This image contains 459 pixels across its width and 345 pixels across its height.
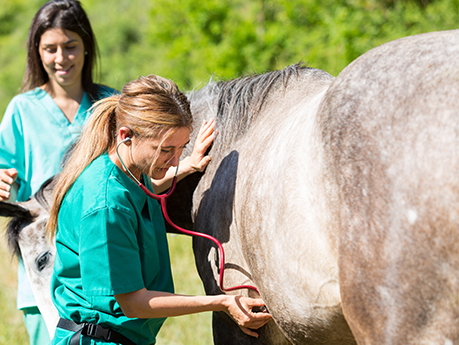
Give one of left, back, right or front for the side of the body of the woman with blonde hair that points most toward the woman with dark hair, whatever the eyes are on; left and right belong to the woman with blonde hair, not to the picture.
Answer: left

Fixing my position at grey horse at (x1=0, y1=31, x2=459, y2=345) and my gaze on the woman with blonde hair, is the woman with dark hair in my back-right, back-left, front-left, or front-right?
front-right

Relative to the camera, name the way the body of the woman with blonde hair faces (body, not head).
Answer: to the viewer's right

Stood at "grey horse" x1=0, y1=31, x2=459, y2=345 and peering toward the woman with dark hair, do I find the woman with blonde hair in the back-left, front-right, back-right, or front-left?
front-left

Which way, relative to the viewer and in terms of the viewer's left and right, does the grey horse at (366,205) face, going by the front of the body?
facing away from the viewer and to the left of the viewer

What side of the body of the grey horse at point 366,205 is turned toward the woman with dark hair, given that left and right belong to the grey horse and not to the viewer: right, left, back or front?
front

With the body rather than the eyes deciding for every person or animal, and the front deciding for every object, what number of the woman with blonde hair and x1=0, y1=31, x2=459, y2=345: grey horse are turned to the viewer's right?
1

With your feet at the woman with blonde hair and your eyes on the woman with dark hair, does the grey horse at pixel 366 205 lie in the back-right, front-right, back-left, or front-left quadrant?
back-right

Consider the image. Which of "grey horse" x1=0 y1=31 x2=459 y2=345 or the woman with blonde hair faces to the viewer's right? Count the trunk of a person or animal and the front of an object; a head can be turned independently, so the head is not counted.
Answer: the woman with blonde hair
